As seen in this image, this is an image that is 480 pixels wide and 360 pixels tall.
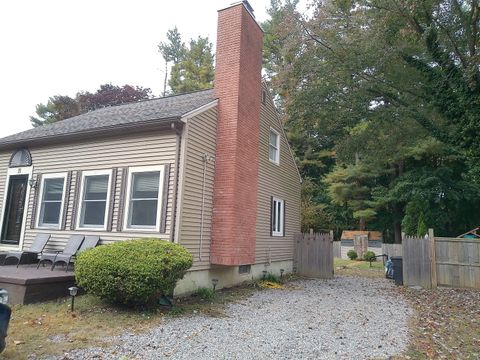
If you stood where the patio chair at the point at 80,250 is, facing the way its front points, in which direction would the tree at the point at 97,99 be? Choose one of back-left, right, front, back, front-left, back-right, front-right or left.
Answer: back-right

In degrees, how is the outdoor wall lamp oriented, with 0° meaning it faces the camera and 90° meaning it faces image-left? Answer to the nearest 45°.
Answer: approximately 45°

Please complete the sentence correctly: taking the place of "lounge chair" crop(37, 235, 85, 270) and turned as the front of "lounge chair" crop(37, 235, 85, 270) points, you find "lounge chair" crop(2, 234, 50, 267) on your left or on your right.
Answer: on your right

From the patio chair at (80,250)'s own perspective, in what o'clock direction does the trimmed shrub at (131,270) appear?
The trimmed shrub is roughly at 10 o'clock from the patio chair.

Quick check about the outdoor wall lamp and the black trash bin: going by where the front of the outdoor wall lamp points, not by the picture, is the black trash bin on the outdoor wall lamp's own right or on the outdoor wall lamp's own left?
on the outdoor wall lamp's own left

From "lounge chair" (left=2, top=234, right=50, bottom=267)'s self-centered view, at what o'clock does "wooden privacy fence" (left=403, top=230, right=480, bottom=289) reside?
The wooden privacy fence is roughly at 8 o'clock from the lounge chair.

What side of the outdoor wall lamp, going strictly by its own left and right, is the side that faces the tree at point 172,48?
back

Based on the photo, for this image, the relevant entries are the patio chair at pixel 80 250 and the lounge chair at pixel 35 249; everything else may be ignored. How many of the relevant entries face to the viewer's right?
0

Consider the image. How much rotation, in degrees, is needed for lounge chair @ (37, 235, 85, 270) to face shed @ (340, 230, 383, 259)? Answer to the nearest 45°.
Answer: approximately 180°

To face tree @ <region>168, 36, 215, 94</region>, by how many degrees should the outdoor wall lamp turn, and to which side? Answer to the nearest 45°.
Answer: approximately 180°

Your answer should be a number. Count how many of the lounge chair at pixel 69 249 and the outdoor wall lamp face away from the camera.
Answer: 0
